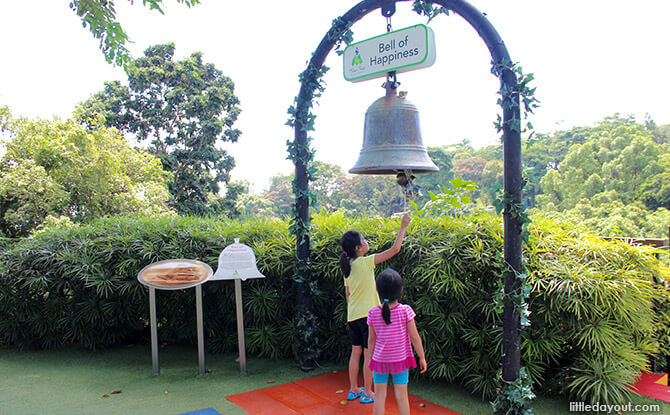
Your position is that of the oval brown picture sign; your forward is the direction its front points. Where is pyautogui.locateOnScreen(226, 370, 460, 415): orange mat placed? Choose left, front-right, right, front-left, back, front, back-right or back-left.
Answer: front-left

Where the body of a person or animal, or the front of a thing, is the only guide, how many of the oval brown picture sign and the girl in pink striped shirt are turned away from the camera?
1

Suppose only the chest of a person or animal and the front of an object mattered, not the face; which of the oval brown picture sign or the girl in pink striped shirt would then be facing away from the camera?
the girl in pink striped shirt

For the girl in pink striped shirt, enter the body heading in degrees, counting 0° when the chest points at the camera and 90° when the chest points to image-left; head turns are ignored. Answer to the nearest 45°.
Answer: approximately 180°

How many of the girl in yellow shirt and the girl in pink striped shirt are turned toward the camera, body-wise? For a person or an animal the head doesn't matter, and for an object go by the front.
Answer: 0

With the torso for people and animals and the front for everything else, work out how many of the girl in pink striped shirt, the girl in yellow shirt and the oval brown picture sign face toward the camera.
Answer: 1

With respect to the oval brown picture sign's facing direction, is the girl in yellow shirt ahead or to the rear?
ahead

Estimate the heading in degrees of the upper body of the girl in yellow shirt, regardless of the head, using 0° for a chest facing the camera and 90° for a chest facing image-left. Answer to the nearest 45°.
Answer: approximately 225°

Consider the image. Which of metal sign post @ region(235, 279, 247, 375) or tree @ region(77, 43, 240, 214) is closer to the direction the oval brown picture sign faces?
the metal sign post

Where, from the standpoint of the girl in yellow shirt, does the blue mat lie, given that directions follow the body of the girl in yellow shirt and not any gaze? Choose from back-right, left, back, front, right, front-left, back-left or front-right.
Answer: back-left

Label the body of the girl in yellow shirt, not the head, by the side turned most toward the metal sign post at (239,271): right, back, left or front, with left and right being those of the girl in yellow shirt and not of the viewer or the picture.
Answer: left
